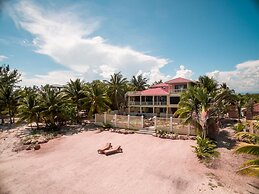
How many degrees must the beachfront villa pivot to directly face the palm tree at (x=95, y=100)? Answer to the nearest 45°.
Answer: approximately 45° to its right

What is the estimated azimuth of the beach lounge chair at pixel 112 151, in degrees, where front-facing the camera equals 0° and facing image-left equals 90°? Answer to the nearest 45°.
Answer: approximately 45°

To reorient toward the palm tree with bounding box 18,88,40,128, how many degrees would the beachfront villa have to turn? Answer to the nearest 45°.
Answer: approximately 45° to its right

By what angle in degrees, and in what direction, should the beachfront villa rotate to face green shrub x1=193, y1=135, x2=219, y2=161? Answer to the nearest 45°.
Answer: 0° — it already faces it

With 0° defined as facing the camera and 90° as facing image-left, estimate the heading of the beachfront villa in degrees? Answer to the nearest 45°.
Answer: approximately 0°

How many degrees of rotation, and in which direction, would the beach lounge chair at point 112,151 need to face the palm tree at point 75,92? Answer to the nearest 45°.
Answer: approximately 90° to its right

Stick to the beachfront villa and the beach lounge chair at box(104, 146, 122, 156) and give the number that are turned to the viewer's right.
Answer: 0

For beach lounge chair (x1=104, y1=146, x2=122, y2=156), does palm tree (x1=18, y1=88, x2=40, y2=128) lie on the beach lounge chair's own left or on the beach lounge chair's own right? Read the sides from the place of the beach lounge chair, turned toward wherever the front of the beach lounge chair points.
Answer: on the beach lounge chair's own right

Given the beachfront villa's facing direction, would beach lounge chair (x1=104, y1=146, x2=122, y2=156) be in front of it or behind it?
in front

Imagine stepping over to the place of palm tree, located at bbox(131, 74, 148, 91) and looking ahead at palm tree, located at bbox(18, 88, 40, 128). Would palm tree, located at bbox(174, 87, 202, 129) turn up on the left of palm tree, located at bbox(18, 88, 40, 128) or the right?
left

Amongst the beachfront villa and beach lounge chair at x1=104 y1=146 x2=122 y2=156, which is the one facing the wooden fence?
the beachfront villa

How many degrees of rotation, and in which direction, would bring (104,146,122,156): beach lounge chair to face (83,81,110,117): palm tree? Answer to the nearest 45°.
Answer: approximately 135° to its right

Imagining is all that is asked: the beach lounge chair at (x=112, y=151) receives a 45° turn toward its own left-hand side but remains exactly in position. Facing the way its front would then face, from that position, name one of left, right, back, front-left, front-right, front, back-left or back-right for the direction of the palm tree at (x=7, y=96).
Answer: back-right
